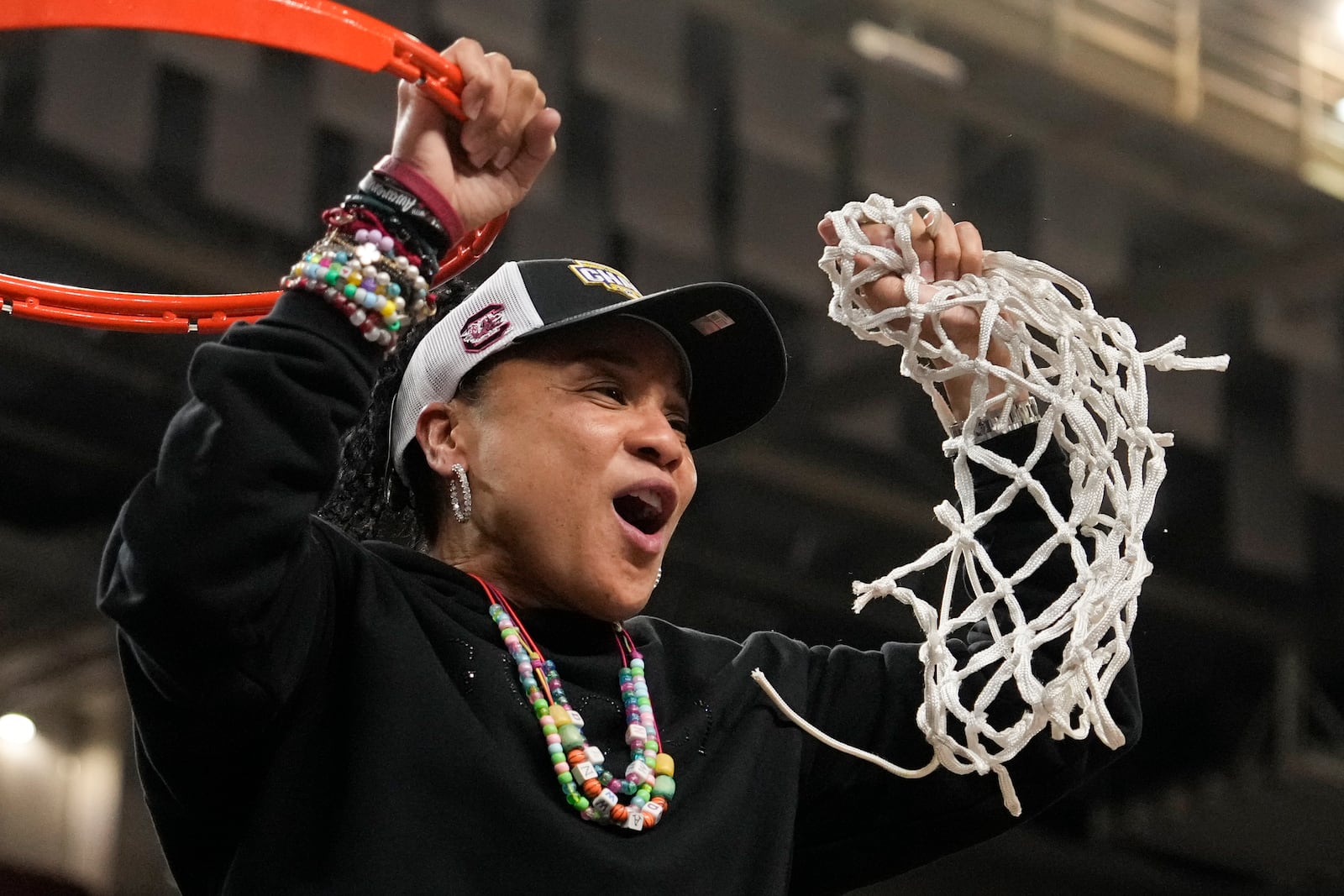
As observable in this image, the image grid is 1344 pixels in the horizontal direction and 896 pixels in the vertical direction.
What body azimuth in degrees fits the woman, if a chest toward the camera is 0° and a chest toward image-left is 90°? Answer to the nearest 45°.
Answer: approximately 315°
